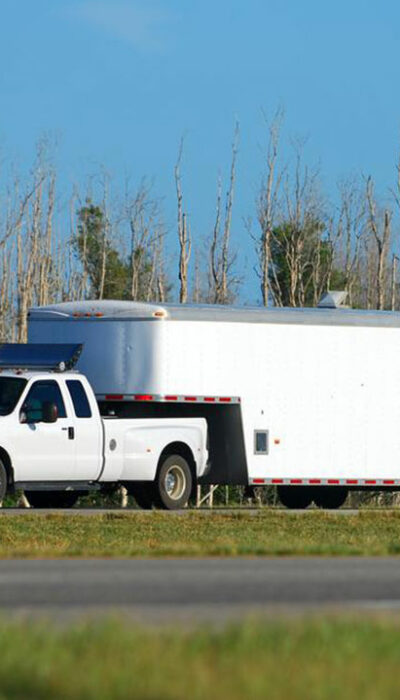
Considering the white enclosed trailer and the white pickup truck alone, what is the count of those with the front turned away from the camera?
0

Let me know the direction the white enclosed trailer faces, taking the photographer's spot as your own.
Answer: facing the viewer and to the left of the viewer

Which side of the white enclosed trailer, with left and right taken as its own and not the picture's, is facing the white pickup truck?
front
